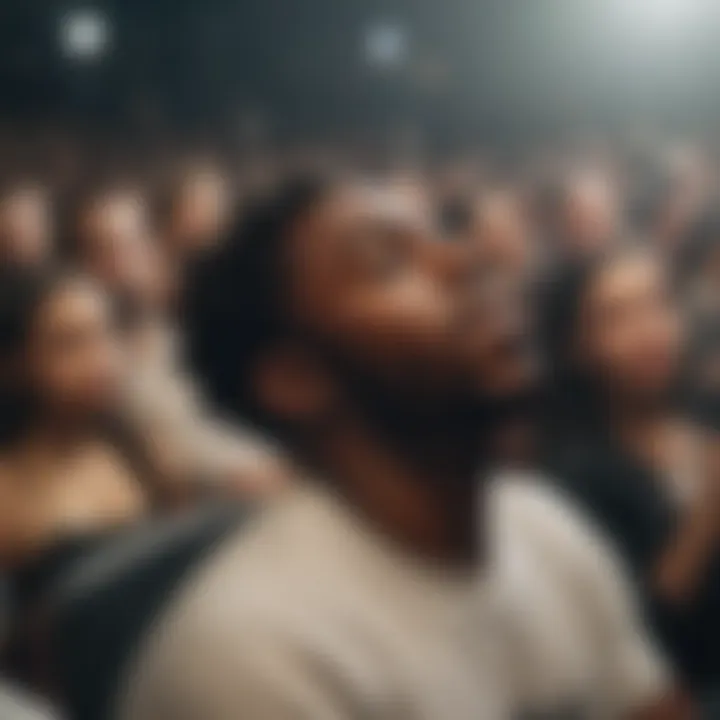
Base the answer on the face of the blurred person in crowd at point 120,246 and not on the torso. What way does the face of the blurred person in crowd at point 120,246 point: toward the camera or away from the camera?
toward the camera

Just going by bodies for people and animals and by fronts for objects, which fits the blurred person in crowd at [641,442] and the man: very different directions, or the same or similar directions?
same or similar directions

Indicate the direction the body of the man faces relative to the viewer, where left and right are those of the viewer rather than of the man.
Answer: facing the viewer and to the right of the viewer

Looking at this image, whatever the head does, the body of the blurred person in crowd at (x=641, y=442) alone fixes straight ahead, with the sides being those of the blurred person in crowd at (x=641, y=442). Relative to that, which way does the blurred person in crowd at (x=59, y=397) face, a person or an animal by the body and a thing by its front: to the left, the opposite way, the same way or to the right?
the same way

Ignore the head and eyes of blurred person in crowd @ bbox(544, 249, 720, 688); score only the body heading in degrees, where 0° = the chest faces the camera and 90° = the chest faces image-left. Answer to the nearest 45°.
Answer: approximately 315°

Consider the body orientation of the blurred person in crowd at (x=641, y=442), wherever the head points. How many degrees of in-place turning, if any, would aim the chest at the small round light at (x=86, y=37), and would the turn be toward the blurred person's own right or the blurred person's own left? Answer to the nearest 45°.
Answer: approximately 135° to the blurred person's own right

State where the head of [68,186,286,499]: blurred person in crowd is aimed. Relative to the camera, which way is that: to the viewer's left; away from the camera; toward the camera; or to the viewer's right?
toward the camera

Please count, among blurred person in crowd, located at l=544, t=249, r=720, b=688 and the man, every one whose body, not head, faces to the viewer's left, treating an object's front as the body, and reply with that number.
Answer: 0

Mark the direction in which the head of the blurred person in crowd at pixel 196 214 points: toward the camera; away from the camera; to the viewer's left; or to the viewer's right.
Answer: toward the camera
